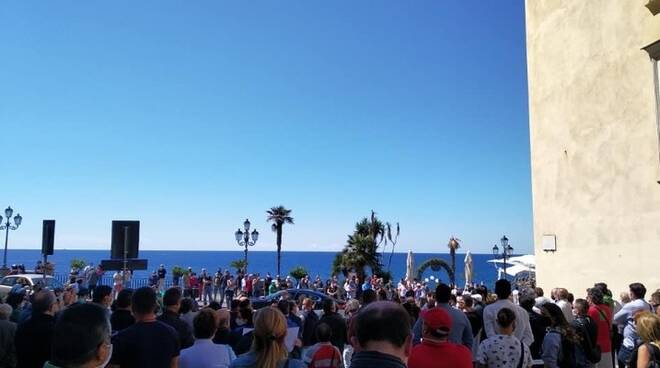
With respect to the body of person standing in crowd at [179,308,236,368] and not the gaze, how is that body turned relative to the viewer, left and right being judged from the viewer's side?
facing away from the viewer

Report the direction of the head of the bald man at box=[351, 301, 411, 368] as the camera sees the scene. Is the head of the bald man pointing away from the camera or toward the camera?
away from the camera

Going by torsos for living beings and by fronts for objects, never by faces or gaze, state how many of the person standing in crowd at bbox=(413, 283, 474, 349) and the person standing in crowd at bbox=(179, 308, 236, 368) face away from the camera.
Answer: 2

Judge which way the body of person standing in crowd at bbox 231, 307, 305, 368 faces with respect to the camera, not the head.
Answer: away from the camera

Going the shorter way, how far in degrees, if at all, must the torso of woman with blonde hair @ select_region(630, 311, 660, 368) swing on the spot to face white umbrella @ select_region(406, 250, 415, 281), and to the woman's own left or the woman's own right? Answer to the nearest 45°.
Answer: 0° — they already face it

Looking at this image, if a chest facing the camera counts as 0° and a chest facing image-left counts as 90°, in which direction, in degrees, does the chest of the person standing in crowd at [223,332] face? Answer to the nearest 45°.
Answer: approximately 180°

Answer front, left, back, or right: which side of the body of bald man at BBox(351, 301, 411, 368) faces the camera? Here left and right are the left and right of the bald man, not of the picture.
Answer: back

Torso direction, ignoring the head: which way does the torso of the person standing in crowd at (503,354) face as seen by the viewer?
away from the camera

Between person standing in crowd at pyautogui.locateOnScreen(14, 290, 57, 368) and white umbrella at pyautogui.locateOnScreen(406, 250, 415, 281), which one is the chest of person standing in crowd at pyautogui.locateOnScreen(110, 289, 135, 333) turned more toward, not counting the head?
the white umbrella

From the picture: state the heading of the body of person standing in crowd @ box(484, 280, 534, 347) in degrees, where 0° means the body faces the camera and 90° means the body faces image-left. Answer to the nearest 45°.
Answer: approximately 180°

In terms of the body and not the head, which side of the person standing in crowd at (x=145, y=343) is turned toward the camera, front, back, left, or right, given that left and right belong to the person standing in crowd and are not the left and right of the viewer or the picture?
back

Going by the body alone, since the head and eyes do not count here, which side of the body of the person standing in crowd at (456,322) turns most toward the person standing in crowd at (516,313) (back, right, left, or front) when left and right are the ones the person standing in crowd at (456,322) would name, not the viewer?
right
